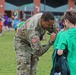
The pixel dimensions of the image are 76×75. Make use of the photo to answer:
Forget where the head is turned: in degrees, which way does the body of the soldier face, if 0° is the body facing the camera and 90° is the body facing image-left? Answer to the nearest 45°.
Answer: approximately 270°

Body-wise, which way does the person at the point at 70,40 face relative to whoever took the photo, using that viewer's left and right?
facing away from the viewer and to the left of the viewer

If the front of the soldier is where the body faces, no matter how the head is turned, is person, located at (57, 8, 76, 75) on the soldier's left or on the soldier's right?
on the soldier's right

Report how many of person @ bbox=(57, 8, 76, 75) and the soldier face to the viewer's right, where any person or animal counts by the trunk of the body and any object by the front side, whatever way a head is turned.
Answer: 1

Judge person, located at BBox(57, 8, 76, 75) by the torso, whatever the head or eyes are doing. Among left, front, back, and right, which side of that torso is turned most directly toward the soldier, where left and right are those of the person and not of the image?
front
